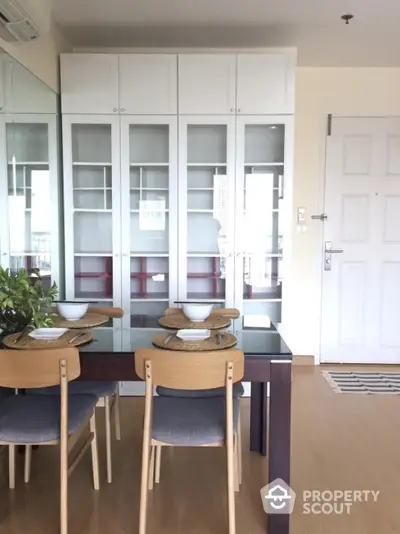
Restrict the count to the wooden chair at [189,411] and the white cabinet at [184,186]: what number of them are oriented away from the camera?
1

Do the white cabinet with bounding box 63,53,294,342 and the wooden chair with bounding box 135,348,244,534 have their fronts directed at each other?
yes

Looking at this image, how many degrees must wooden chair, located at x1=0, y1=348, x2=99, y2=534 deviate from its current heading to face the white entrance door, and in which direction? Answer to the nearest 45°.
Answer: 0° — it already faces it

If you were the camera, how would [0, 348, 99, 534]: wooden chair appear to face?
facing away from the viewer and to the right of the viewer

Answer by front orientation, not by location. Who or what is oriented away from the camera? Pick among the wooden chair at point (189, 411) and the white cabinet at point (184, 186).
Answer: the wooden chair

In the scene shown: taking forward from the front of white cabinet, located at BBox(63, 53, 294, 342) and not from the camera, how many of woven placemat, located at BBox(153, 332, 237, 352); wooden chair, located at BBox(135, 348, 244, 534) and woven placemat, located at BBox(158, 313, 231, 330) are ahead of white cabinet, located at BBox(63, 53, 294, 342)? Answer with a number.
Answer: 3

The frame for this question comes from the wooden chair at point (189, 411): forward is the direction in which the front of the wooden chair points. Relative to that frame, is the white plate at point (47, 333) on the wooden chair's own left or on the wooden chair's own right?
on the wooden chair's own left

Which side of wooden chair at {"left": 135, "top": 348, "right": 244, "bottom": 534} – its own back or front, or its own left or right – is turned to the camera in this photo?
back
